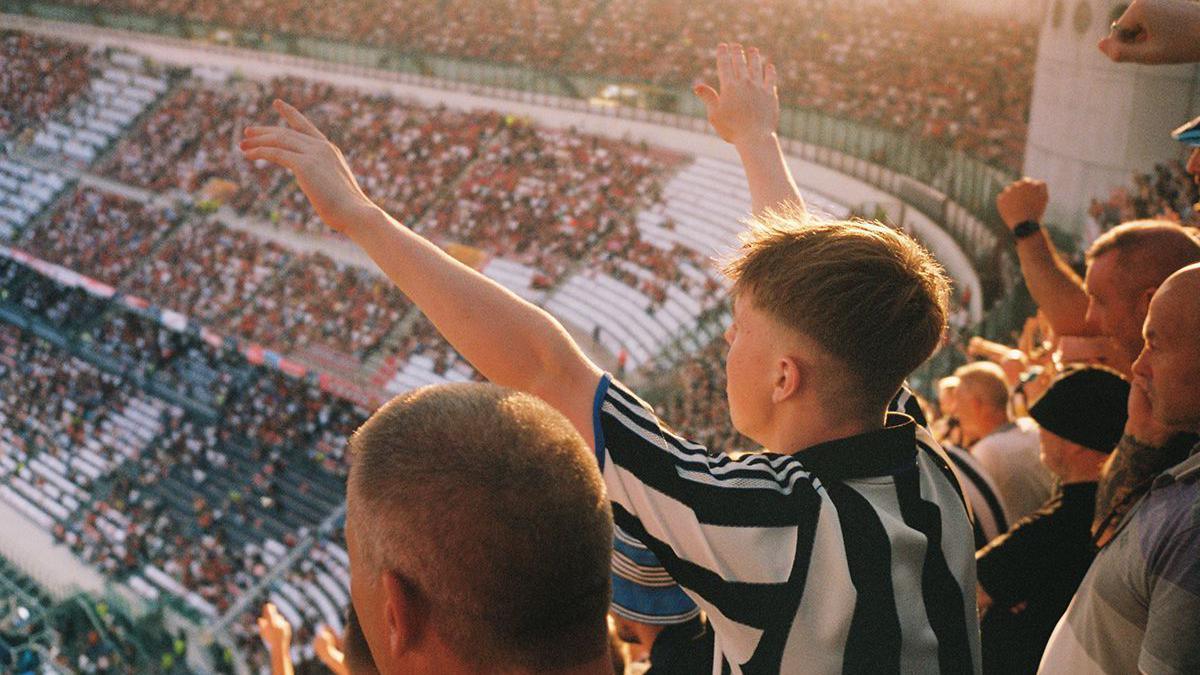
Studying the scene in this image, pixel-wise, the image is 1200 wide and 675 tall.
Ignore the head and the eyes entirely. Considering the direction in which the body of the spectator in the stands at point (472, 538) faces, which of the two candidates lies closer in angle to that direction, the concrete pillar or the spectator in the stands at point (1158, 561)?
the concrete pillar

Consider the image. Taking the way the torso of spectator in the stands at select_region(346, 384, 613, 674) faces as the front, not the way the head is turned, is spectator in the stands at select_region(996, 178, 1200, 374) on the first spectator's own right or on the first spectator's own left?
on the first spectator's own right

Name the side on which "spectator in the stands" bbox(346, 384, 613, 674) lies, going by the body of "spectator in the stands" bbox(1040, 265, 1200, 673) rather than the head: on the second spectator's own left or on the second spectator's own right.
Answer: on the second spectator's own left

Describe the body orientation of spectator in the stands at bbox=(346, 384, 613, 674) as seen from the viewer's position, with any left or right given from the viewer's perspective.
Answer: facing away from the viewer and to the left of the viewer

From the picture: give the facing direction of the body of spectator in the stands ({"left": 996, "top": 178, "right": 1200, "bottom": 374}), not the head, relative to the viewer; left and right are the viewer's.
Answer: facing to the left of the viewer

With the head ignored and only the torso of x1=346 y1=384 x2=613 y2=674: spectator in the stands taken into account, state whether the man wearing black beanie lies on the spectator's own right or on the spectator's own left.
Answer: on the spectator's own right

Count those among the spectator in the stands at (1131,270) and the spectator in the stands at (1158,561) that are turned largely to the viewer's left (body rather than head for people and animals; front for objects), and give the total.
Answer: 2

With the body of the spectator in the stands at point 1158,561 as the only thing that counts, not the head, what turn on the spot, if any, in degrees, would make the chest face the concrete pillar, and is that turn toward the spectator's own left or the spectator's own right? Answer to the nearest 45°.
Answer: approximately 90° to the spectator's own right

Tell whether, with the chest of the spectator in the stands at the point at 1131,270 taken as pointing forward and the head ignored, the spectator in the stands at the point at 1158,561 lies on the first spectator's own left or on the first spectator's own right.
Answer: on the first spectator's own left

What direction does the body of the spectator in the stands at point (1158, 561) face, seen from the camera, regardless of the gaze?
to the viewer's left

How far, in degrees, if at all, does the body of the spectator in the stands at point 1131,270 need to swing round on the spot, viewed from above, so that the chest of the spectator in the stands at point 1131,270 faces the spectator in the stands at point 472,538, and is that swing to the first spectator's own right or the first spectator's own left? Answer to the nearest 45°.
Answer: approximately 90° to the first spectator's own left
